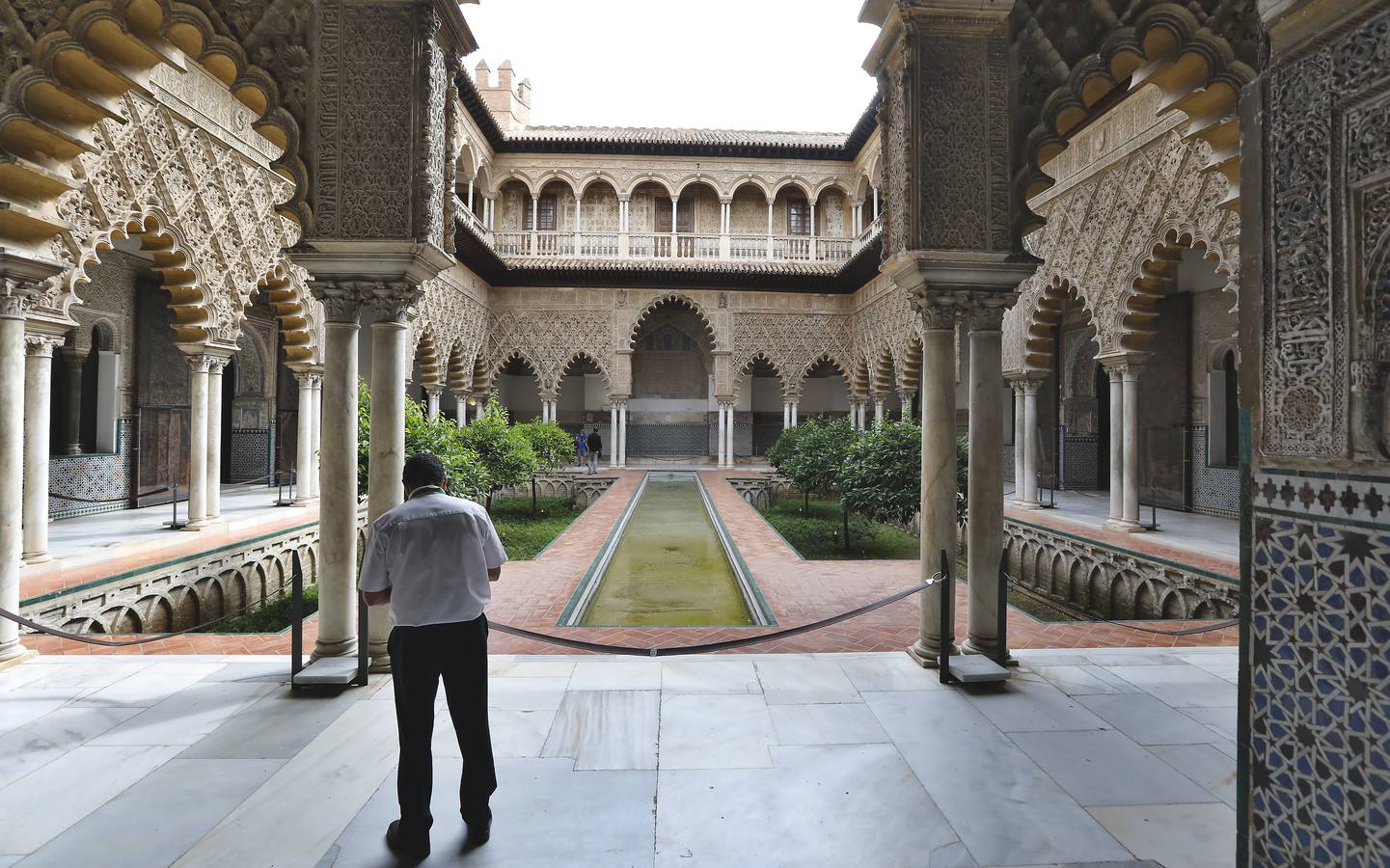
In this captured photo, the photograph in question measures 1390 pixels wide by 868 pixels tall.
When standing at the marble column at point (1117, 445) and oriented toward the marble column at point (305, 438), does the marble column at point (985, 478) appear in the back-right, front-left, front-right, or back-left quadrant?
front-left

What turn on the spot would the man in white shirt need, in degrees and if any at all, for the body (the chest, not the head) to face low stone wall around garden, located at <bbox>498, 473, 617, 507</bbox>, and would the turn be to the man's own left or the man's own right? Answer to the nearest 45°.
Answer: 0° — they already face it

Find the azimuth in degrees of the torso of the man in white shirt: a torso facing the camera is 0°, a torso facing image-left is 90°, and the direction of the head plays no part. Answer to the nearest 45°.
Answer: approximately 180°

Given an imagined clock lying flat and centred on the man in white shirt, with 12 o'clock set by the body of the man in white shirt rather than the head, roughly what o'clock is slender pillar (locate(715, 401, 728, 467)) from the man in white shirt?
The slender pillar is roughly at 1 o'clock from the man in white shirt.

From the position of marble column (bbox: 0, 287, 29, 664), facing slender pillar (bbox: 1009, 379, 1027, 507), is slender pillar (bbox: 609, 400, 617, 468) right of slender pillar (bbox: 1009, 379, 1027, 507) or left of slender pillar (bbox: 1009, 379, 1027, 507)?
left

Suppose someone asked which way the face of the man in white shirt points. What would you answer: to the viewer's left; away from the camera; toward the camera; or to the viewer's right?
away from the camera

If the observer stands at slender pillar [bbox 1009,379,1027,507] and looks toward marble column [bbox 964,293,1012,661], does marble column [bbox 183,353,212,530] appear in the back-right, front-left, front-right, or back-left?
front-right

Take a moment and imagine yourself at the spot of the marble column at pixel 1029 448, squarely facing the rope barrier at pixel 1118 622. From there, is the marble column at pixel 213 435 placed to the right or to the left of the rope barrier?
right

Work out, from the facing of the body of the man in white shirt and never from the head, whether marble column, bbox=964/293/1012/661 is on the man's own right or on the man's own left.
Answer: on the man's own right

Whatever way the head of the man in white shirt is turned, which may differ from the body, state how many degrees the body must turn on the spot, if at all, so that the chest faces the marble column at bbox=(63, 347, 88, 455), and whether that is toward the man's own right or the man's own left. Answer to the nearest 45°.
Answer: approximately 45° to the man's own left

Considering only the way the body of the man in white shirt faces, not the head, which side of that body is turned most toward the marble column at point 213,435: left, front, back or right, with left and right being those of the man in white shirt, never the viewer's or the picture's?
front

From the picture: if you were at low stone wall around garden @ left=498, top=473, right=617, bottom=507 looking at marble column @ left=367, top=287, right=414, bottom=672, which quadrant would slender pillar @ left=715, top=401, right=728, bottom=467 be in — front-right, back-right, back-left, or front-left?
back-left

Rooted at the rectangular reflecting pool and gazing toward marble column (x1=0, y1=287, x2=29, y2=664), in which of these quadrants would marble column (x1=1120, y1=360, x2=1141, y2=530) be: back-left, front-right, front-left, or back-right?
back-left
